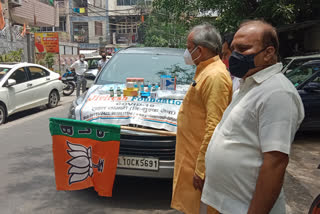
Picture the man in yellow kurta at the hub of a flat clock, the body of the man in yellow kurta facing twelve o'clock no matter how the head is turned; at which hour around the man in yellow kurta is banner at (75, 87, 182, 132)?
The banner is roughly at 2 o'clock from the man in yellow kurta.

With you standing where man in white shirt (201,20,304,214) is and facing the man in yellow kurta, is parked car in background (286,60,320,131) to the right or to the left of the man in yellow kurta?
right

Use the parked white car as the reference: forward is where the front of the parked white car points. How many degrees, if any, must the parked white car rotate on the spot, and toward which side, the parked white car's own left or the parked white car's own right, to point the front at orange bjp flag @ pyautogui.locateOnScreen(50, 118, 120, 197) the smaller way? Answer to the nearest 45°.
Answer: approximately 45° to the parked white car's own left

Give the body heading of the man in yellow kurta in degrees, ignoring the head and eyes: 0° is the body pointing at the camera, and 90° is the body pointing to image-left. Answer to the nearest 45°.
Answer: approximately 90°

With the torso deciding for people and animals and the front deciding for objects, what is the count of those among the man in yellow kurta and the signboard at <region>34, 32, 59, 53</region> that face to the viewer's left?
1

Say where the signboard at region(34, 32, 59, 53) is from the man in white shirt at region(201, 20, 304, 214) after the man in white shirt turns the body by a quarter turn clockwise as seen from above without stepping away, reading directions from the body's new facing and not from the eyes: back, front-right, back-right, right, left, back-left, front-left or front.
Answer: front

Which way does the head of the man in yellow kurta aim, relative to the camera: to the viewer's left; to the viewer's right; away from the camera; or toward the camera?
to the viewer's left

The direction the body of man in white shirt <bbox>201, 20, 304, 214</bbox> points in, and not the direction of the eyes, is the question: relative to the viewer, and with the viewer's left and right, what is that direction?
facing the viewer and to the left of the viewer
